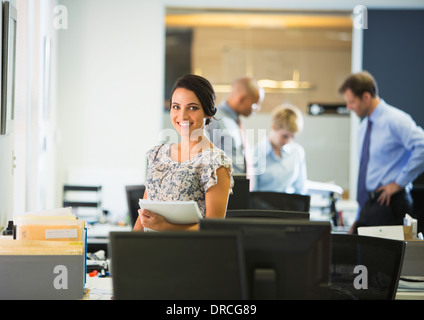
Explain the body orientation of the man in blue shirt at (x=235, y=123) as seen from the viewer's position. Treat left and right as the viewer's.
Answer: facing to the right of the viewer

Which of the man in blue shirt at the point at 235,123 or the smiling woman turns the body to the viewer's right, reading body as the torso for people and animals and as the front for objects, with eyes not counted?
the man in blue shirt

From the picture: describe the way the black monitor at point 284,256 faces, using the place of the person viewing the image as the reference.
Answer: facing away from the viewer

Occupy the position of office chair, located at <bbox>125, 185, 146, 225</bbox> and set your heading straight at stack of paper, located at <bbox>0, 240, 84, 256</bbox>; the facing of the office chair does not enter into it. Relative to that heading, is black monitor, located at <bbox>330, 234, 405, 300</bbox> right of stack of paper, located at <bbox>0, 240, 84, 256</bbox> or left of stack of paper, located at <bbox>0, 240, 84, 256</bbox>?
left
